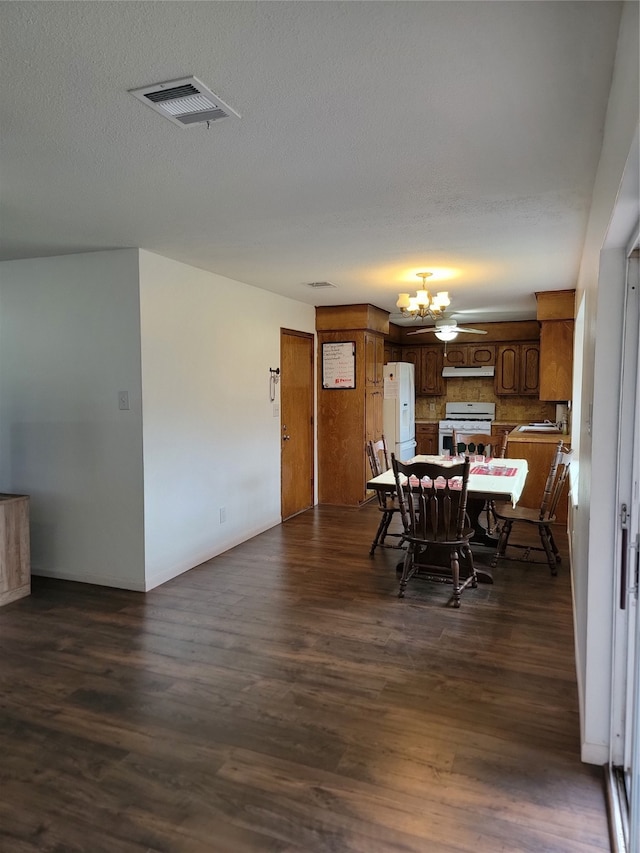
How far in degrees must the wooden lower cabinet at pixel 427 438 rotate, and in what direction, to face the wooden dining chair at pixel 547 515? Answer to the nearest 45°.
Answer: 0° — it already faces it

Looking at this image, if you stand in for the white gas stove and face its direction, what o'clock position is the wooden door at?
The wooden door is roughly at 1 o'clock from the white gas stove.

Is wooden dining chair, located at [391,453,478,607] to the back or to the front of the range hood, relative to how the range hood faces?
to the front

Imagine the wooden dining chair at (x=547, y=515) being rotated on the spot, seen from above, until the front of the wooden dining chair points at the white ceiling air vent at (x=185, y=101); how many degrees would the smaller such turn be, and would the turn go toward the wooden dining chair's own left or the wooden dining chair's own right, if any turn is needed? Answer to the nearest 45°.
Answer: approximately 90° to the wooden dining chair's own left

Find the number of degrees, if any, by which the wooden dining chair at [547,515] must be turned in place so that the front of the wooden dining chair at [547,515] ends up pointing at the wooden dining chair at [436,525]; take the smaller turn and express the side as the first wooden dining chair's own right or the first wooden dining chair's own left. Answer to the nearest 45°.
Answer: approximately 45° to the first wooden dining chair's own left

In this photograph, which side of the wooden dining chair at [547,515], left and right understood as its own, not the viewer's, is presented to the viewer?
left

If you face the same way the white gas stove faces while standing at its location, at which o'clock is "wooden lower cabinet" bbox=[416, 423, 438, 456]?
The wooden lower cabinet is roughly at 3 o'clock from the white gas stove.

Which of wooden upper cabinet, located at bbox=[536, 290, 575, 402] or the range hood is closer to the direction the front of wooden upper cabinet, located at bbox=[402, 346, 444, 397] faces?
the wooden upper cabinet

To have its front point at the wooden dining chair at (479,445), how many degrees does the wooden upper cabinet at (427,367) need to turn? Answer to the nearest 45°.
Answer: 0° — it already faces it

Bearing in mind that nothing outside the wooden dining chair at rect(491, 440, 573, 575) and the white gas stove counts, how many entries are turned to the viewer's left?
1

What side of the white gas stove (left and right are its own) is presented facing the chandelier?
front
